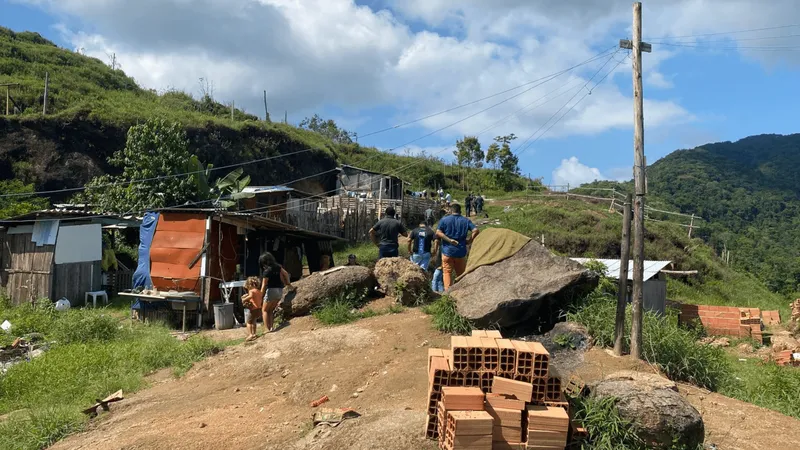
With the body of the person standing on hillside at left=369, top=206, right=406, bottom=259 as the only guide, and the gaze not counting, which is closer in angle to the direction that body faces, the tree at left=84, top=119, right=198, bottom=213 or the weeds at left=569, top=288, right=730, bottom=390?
the tree

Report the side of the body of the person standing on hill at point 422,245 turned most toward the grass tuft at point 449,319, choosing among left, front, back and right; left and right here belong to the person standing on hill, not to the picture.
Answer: back

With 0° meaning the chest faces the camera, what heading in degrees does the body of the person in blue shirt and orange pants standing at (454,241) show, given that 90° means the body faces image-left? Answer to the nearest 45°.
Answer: approximately 180°

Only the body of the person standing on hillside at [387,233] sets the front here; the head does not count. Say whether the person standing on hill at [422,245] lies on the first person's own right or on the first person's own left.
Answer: on the first person's own right

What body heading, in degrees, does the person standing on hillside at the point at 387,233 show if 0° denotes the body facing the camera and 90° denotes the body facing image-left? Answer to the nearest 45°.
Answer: approximately 180°

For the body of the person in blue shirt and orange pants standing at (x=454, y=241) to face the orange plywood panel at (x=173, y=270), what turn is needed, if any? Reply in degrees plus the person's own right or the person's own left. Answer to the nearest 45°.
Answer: approximately 90° to the person's own left

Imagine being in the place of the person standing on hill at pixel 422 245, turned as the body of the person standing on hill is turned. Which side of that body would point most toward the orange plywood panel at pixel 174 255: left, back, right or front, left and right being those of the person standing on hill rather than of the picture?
left

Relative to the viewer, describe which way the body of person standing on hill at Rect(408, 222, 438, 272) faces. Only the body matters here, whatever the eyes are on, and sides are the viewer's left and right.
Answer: facing away from the viewer

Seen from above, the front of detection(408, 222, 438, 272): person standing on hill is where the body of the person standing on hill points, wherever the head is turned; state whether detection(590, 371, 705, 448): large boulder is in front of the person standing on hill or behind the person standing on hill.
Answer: behind

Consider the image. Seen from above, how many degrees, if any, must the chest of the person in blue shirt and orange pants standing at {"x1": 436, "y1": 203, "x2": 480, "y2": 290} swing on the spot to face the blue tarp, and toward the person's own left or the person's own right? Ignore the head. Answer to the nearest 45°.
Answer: approximately 90° to the person's own left
